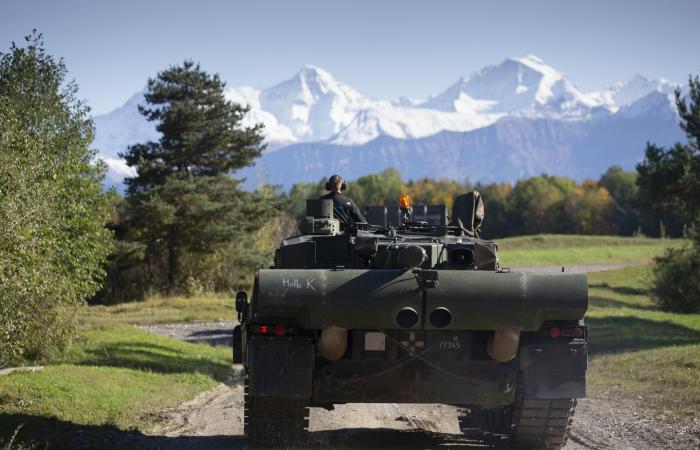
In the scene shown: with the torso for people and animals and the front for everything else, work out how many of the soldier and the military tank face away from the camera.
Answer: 2

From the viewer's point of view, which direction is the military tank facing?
away from the camera

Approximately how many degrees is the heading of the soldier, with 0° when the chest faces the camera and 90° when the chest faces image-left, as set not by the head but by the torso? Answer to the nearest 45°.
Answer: approximately 180°

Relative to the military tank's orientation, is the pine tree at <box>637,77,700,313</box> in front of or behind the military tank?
in front

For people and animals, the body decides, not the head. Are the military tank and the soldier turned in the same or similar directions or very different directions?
same or similar directions

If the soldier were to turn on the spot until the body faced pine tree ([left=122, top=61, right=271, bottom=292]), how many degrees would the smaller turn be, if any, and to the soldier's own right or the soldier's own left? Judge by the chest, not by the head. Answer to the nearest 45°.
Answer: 0° — they already face it

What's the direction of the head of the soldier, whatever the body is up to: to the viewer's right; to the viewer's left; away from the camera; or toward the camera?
away from the camera

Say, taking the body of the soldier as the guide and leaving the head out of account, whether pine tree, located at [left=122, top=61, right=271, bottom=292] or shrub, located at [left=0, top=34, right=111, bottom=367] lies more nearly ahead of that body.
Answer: the pine tree
